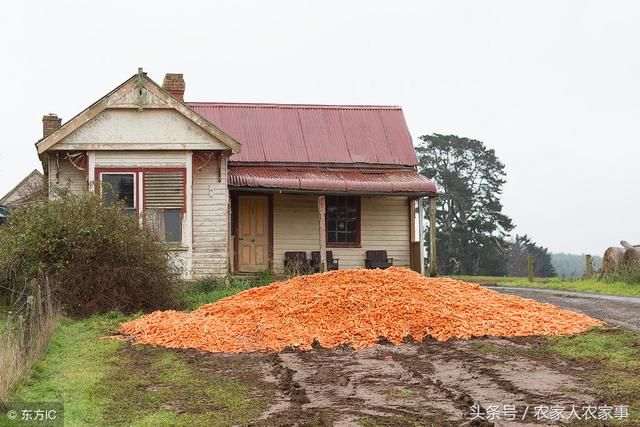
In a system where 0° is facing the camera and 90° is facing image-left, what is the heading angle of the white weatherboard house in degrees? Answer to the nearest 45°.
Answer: approximately 0°

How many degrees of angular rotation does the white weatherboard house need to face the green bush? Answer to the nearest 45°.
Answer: approximately 45° to its right

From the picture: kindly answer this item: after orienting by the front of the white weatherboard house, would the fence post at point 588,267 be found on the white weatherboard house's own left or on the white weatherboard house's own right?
on the white weatherboard house's own left
